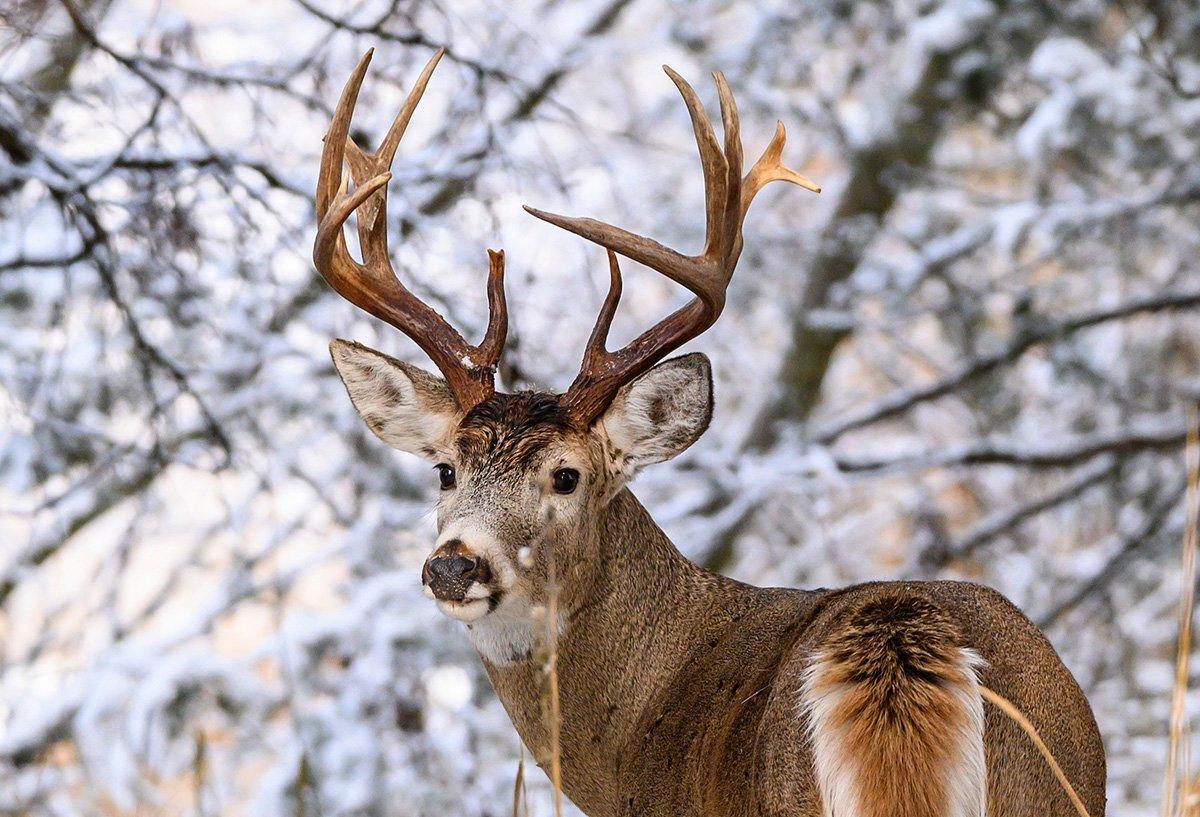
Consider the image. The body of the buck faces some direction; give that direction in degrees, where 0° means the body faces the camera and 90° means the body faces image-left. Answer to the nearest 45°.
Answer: approximately 135°
